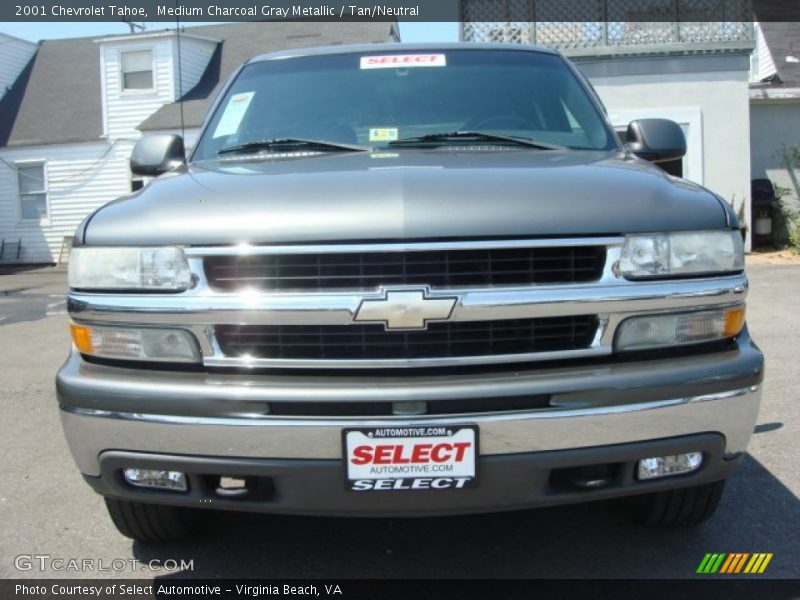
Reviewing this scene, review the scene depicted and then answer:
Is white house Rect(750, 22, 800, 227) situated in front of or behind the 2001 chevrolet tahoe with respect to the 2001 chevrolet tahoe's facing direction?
behind

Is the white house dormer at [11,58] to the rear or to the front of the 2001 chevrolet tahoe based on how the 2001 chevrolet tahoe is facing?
to the rear

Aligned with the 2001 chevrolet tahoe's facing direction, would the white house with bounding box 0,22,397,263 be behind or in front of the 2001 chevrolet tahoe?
behind

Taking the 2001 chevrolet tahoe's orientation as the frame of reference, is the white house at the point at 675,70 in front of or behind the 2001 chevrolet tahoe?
behind

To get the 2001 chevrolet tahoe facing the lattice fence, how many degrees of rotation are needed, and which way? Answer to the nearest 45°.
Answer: approximately 180°

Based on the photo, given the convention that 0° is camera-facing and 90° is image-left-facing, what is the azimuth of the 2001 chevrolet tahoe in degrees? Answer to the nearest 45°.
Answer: approximately 0°
